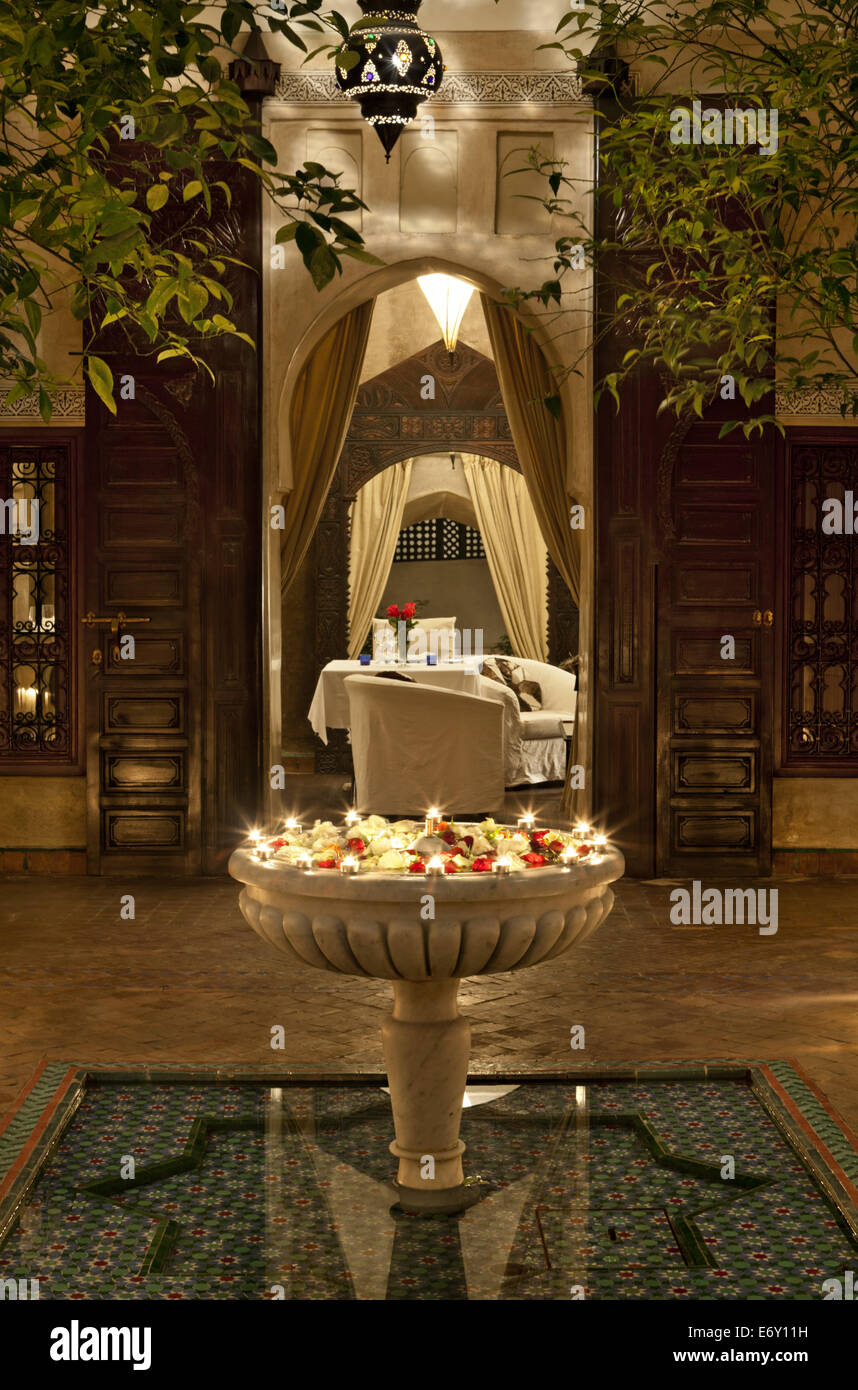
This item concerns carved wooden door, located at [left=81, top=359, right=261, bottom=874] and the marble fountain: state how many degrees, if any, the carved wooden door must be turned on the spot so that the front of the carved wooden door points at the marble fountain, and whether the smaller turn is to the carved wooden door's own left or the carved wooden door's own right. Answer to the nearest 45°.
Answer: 0° — it already faces it

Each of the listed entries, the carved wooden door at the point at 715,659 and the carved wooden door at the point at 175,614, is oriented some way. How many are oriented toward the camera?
2

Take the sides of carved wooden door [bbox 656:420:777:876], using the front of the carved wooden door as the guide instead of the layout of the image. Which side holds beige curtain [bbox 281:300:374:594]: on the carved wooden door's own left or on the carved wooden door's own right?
on the carved wooden door's own right

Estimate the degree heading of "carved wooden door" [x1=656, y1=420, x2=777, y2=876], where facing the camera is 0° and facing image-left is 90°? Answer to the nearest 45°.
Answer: approximately 0°

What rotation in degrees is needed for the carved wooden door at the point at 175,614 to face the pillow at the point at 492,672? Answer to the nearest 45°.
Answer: approximately 135° to its left

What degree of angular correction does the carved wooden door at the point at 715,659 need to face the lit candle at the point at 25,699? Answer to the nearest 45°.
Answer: approximately 90° to its right

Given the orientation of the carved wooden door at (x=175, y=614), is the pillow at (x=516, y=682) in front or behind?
behind

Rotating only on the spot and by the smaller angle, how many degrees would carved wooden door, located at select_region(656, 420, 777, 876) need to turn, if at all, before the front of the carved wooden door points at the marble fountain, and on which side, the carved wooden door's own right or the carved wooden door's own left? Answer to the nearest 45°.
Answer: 0° — it already faces it

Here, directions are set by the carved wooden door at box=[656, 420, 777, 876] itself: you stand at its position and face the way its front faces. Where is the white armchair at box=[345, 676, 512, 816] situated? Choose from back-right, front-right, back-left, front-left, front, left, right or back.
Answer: back-right
